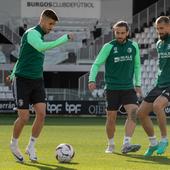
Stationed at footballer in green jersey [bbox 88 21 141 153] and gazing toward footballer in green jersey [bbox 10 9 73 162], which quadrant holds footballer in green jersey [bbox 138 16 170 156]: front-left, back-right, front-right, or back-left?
back-left

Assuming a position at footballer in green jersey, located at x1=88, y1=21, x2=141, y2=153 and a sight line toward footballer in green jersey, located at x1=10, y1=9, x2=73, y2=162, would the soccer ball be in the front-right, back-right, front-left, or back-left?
front-left

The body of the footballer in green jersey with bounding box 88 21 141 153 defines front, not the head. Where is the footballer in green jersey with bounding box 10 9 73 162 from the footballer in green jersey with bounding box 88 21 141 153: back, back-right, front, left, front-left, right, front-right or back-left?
front-right

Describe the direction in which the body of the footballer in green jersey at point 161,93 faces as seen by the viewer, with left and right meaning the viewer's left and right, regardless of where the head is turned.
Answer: facing the viewer and to the left of the viewer

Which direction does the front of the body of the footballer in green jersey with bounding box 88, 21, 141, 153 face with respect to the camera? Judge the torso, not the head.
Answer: toward the camera

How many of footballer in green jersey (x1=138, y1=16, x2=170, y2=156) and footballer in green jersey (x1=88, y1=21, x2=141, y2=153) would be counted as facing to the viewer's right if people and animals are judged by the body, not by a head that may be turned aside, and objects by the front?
0

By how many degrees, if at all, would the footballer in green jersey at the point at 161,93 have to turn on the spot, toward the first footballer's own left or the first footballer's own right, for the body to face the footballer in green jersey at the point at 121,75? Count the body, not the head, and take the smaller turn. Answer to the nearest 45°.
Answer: approximately 45° to the first footballer's own right

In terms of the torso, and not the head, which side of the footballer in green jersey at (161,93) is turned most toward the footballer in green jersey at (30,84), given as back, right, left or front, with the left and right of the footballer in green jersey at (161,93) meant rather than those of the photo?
front

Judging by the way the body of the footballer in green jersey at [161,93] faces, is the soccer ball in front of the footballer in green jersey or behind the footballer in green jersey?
in front

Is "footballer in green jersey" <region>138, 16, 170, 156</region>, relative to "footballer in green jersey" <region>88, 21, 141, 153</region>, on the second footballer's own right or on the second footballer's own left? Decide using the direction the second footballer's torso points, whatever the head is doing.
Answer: on the second footballer's own left
